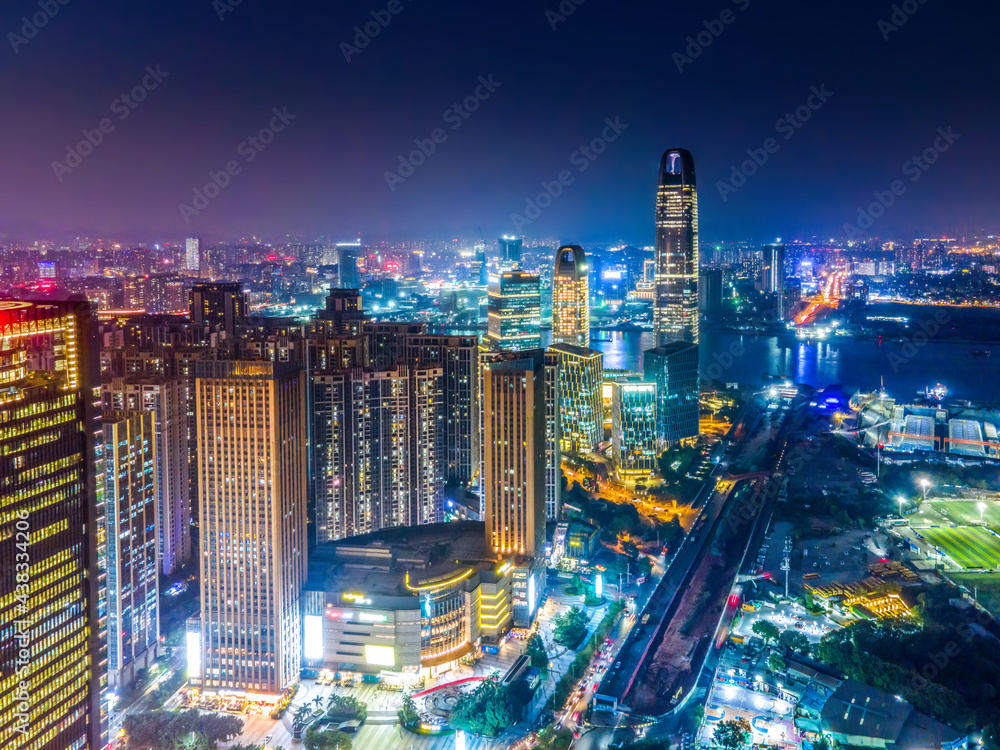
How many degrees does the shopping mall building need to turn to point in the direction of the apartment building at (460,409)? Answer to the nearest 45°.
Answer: approximately 135° to its left

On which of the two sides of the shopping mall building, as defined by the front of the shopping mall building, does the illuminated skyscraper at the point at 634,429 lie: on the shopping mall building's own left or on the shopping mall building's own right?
on the shopping mall building's own left

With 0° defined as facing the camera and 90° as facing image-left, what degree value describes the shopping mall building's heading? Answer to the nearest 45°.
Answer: approximately 315°

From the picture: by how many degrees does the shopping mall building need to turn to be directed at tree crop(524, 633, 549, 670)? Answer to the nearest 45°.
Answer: approximately 45° to its left

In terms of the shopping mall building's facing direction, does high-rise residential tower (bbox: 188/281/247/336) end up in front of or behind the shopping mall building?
behind

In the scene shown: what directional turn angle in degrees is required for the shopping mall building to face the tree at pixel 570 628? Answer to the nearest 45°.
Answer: approximately 45° to its left

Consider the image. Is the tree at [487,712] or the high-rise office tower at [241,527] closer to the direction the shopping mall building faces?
the tree

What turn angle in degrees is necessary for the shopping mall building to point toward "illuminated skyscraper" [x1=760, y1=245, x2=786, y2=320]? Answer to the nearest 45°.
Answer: approximately 90° to its left

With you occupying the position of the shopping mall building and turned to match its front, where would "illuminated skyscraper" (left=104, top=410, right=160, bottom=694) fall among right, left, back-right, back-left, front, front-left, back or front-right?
back-right

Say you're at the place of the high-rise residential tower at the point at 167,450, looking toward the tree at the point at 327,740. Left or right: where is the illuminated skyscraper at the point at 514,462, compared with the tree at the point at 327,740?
left
